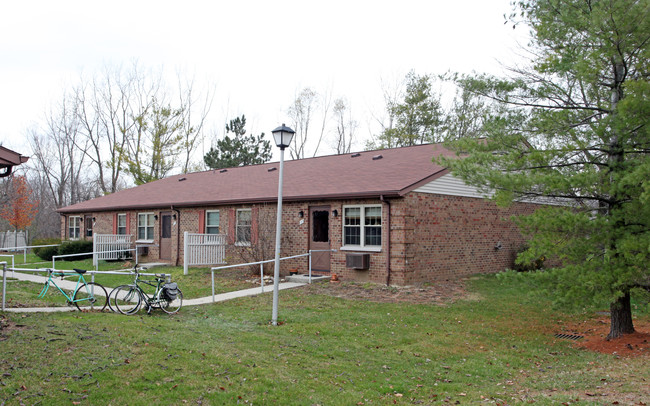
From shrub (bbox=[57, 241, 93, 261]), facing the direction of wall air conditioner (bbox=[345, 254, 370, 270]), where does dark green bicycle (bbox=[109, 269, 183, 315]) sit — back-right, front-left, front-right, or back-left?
front-right

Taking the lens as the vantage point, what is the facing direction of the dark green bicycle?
facing to the left of the viewer

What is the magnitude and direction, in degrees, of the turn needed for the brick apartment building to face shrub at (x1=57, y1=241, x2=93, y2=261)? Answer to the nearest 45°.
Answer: approximately 90° to its right

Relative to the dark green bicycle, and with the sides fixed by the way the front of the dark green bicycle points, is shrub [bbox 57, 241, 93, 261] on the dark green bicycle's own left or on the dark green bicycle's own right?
on the dark green bicycle's own right

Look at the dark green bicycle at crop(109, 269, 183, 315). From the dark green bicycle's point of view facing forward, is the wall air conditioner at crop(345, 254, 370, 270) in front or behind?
behind

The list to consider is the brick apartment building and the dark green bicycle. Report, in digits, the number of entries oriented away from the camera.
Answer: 0

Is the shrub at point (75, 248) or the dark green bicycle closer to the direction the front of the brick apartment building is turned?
the dark green bicycle

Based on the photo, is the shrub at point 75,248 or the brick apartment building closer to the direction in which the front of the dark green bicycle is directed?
the shrub

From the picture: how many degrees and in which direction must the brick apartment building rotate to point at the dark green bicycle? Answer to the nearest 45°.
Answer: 0° — it already faces it
